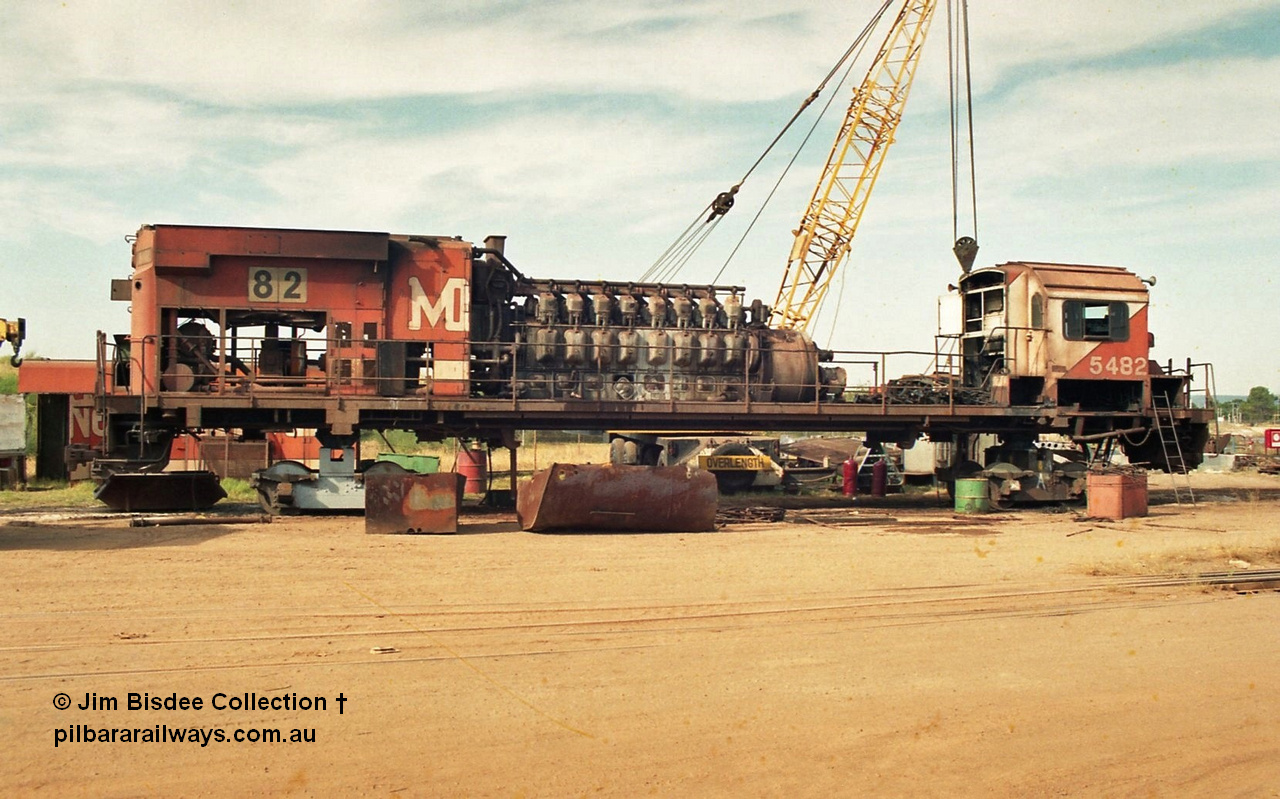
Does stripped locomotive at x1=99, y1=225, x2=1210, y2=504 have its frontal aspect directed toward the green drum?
yes

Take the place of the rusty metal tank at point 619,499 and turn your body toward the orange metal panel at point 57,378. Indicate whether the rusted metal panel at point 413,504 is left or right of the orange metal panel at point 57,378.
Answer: left

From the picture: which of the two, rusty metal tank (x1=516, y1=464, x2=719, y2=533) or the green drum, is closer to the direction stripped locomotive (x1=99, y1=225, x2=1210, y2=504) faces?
the green drum

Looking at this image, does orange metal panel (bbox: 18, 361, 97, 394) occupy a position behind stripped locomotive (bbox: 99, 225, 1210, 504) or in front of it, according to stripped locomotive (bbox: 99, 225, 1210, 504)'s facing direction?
behind

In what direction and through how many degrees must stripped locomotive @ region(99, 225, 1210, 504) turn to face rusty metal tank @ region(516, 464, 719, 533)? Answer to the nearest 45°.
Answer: approximately 45° to its right

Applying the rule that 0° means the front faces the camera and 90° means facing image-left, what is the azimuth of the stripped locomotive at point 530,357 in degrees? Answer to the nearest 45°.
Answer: approximately 270°

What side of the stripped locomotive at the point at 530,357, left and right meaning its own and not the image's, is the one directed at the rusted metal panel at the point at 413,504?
right

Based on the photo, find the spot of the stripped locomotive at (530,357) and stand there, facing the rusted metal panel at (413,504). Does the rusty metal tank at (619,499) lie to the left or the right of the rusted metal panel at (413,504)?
left
